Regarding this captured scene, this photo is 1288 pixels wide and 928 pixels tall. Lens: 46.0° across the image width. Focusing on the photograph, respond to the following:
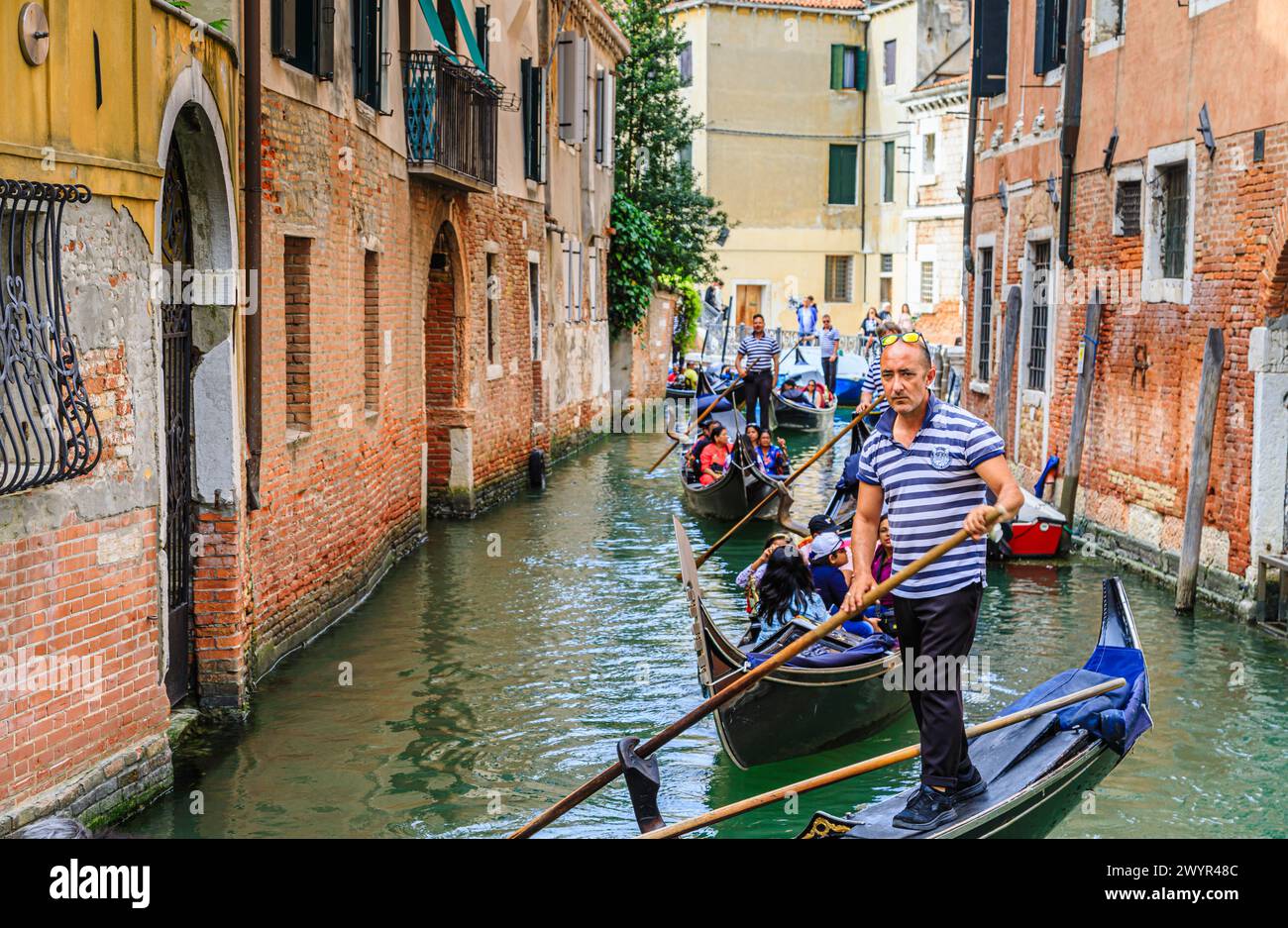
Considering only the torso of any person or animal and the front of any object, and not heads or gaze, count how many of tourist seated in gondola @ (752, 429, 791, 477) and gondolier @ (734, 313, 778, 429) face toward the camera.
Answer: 2

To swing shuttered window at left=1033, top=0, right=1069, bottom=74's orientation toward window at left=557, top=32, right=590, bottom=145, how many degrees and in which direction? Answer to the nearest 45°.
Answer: approximately 90° to its right

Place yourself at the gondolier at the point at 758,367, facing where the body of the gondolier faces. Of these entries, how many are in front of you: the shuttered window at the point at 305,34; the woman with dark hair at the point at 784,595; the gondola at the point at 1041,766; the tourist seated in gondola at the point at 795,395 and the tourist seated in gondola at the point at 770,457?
4

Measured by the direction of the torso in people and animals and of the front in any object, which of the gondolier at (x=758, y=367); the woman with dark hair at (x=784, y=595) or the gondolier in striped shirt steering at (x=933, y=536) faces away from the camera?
the woman with dark hair

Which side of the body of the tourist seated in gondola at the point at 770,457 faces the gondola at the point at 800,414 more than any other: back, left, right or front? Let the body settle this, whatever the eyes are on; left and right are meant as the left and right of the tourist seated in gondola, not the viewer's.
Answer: back

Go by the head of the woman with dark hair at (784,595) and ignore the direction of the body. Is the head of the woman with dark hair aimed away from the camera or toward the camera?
away from the camera

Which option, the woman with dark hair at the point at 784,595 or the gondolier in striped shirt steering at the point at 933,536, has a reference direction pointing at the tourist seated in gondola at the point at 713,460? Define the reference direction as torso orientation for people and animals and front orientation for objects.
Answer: the woman with dark hair

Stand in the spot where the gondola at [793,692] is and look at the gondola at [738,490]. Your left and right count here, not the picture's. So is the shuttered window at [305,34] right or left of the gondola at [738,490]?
left

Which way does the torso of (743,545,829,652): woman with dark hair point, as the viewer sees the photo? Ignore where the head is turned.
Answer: away from the camera
